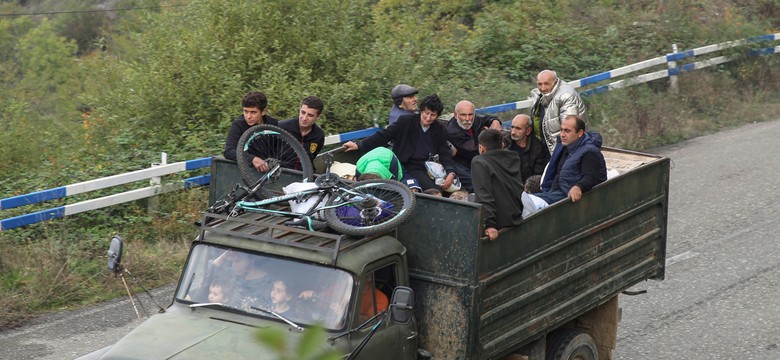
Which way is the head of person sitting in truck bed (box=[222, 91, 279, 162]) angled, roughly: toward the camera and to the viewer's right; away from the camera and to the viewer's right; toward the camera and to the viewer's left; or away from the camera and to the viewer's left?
toward the camera and to the viewer's left

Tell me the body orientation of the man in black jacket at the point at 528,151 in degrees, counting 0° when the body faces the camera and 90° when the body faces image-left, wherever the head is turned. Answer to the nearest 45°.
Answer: approximately 45°

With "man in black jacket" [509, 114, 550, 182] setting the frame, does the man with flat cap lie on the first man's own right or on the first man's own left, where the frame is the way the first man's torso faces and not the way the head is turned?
on the first man's own right

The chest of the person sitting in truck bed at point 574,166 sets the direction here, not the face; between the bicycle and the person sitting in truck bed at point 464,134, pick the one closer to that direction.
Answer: the bicycle

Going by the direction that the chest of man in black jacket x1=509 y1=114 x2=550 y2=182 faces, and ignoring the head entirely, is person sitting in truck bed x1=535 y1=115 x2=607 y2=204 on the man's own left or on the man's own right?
on the man's own left

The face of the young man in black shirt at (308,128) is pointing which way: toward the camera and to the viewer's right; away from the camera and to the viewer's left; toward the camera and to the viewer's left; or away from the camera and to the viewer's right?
toward the camera and to the viewer's left

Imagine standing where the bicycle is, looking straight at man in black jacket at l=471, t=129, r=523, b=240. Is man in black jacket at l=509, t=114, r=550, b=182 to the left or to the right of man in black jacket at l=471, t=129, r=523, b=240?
left

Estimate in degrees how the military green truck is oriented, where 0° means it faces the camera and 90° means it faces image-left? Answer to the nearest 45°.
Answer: approximately 45°

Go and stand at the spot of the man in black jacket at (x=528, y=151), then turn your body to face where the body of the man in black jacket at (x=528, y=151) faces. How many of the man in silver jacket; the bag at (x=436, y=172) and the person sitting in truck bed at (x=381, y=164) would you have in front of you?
2

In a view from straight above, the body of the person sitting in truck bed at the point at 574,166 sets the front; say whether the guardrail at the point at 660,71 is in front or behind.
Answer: behind

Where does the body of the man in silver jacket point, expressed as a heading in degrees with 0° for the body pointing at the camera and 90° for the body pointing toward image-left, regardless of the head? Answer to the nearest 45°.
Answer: approximately 45°

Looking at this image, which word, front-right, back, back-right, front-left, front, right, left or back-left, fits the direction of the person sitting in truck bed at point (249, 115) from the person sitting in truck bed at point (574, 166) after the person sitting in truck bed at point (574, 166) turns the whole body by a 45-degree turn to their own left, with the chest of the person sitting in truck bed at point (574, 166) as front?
right
